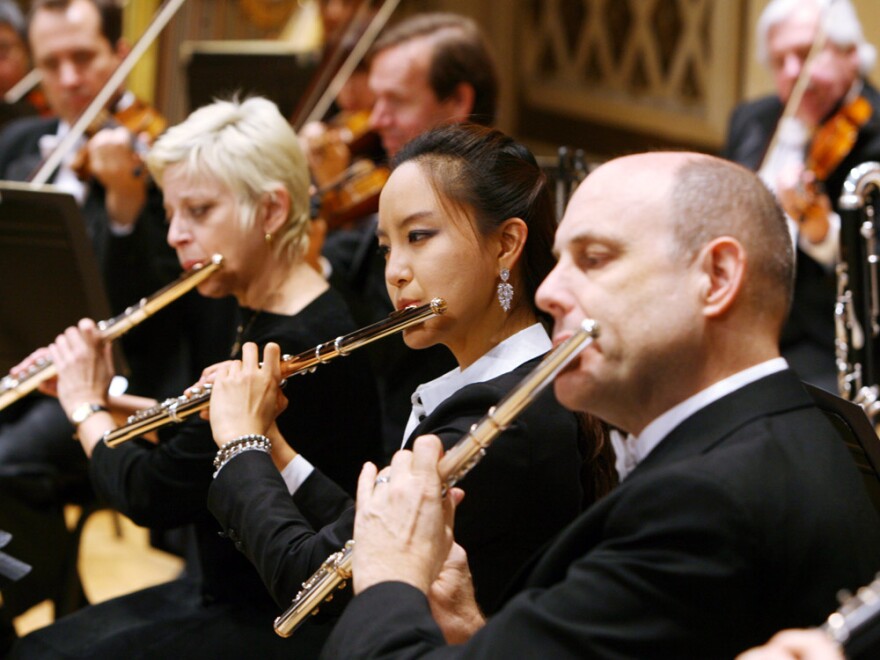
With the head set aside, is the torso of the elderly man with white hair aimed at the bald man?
yes

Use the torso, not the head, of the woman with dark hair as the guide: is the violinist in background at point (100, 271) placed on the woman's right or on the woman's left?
on the woman's right

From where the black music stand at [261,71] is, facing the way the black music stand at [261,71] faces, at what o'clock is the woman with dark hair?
The woman with dark hair is roughly at 6 o'clock from the black music stand.

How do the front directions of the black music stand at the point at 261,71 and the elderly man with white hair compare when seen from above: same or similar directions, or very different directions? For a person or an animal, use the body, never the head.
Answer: very different directions

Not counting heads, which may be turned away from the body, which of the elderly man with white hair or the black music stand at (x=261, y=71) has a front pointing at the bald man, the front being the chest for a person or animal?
the elderly man with white hair

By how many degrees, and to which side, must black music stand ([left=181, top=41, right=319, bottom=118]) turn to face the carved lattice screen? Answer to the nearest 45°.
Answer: approximately 45° to its right

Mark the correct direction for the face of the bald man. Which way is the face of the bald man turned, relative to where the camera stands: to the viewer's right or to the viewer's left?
to the viewer's left

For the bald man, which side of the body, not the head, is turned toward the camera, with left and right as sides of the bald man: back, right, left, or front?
left

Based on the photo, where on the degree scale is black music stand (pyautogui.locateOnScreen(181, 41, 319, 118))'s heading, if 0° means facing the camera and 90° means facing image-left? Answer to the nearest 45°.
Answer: approximately 180°

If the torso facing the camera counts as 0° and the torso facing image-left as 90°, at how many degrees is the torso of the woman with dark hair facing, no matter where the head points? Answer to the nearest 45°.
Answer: approximately 45°
